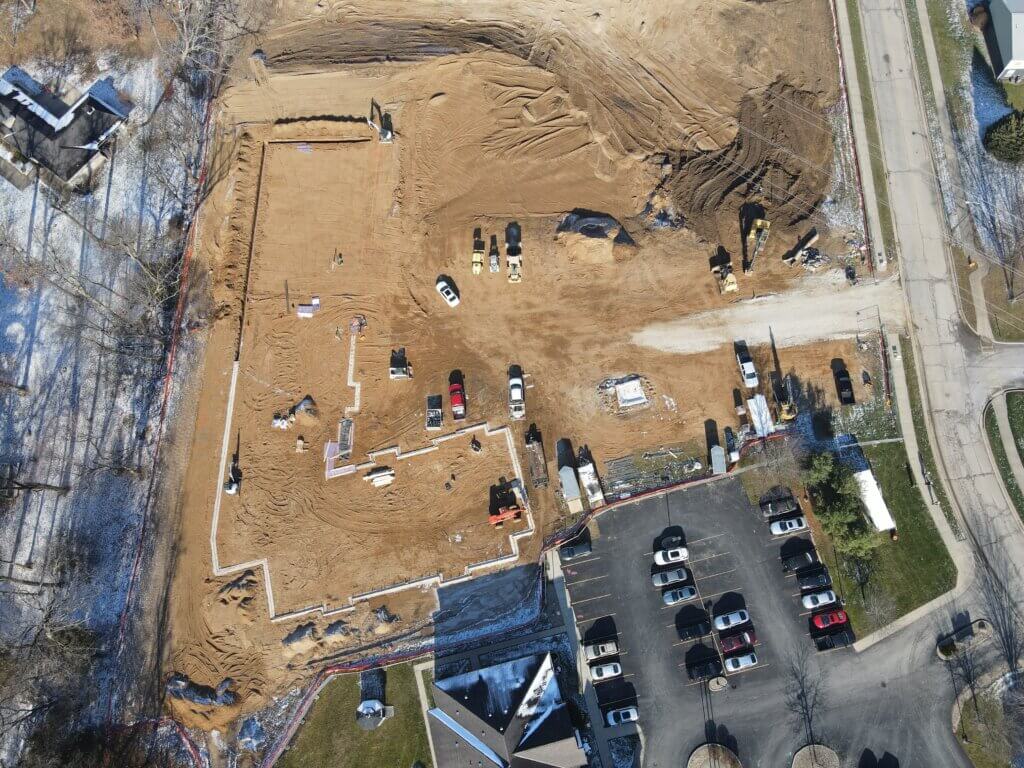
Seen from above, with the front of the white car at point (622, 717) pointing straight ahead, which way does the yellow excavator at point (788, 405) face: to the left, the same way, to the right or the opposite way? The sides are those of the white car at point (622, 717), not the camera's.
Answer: to the right

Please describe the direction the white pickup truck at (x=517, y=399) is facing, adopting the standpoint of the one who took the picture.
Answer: facing away from the viewer

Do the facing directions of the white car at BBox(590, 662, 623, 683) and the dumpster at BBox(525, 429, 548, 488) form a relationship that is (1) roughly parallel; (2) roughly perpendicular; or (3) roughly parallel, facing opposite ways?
roughly perpendicular

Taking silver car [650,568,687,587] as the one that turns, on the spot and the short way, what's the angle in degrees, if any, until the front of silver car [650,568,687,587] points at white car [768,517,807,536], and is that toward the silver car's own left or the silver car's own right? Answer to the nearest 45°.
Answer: approximately 180°

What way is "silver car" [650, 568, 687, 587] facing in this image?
to the viewer's left

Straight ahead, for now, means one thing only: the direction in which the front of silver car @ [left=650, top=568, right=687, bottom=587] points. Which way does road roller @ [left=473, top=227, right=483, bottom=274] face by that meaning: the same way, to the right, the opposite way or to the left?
to the left

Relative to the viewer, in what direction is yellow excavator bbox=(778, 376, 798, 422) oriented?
away from the camera

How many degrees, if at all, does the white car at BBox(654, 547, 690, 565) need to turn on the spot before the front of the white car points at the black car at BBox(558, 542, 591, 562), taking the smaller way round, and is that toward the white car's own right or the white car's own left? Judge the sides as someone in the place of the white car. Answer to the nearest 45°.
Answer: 0° — it already faces it

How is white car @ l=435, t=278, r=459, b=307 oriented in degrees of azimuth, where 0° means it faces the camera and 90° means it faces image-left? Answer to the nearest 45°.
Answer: approximately 135°
